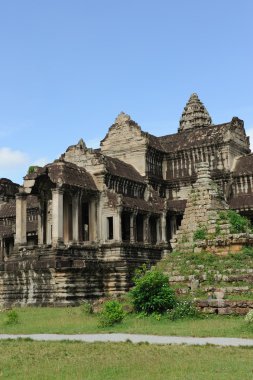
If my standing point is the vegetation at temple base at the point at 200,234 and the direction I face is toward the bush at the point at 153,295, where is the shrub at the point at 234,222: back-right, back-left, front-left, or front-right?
back-left
